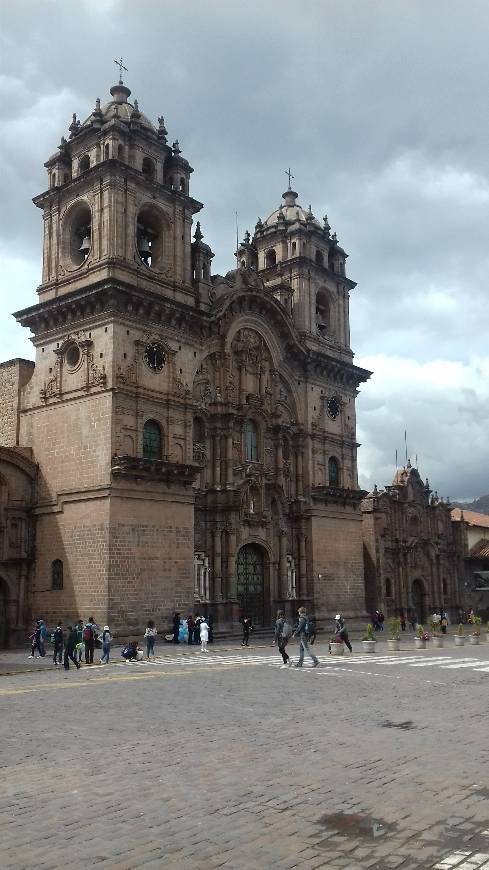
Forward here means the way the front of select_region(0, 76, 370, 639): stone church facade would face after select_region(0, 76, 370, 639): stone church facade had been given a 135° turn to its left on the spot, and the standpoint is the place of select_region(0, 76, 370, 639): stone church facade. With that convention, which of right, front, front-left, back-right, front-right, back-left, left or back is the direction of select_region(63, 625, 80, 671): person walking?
back

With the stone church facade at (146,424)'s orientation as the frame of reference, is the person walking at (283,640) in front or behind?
in front

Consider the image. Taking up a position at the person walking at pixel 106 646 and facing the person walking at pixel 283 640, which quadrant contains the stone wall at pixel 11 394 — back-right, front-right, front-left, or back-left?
back-left

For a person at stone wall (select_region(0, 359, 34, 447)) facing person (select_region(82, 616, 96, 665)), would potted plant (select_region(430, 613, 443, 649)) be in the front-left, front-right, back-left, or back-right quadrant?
front-left

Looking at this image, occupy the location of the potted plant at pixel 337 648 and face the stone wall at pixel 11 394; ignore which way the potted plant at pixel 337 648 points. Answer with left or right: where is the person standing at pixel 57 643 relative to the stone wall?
left

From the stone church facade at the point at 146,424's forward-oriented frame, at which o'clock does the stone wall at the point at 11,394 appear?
The stone wall is roughly at 5 o'clock from the stone church facade.

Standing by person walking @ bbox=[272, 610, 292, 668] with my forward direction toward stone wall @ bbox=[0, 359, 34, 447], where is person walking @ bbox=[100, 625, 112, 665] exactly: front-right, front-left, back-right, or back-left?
front-left

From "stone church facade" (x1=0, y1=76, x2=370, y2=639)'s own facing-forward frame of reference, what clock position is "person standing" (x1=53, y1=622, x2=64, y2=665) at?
The person standing is roughly at 2 o'clock from the stone church facade.

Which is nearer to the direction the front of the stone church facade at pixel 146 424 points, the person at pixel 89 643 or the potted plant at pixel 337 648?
the potted plant

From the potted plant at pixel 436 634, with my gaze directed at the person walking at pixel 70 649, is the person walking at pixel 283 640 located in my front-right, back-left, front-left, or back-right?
front-left
